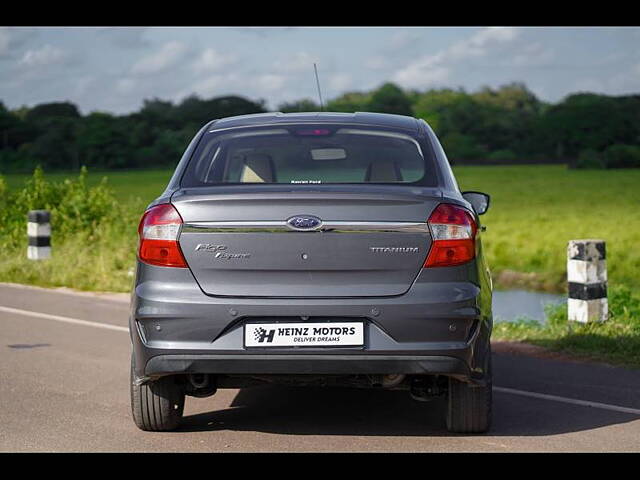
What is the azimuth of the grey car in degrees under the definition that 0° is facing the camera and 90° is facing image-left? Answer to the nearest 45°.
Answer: approximately 180°

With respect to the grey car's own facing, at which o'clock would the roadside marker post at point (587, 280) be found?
The roadside marker post is roughly at 1 o'clock from the grey car.
